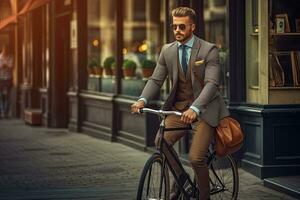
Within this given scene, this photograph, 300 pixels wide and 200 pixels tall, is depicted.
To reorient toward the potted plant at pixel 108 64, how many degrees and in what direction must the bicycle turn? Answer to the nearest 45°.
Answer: approximately 135° to its right

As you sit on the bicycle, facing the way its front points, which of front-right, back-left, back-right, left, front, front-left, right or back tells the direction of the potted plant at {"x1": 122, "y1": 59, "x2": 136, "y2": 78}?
back-right

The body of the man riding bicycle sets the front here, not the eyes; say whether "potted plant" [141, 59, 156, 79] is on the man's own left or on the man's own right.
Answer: on the man's own right

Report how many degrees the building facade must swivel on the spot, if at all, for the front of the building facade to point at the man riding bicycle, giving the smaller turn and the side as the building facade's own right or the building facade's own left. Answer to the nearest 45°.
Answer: approximately 45° to the building facade's own left

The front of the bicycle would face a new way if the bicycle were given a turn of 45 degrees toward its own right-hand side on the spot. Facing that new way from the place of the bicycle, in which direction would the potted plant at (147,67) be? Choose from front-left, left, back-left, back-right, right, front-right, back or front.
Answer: right

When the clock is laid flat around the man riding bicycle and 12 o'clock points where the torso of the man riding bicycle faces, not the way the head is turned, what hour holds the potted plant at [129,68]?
The potted plant is roughly at 4 o'clock from the man riding bicycle.

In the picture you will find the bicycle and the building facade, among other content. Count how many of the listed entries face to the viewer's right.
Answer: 0

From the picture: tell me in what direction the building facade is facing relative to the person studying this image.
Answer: facing the viewer and to the left of the viewer

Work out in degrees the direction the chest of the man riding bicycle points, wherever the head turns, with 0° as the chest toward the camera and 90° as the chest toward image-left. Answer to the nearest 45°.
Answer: approximately 45°

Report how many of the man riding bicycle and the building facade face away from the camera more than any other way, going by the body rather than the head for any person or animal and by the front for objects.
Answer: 0
